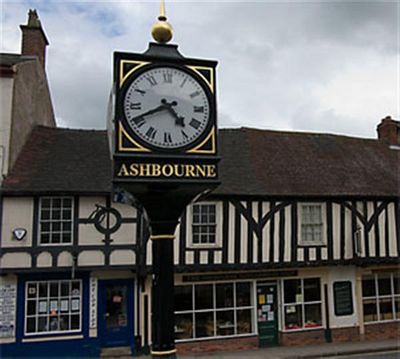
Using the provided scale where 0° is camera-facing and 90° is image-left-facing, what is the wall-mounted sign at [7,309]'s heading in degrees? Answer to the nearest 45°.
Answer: approximately 0°

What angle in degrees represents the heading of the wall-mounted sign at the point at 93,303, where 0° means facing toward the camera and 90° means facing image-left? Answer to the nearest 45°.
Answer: approximately 0°

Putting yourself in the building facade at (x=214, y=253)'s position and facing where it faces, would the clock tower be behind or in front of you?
in front

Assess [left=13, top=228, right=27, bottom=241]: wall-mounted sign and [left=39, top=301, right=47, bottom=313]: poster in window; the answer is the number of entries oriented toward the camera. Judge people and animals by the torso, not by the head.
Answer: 2
